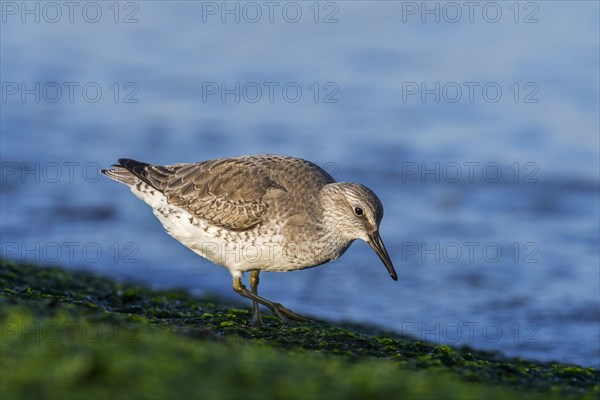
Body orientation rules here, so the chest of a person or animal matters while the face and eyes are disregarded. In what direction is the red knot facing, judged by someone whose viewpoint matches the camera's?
facing to the right of the viewer
